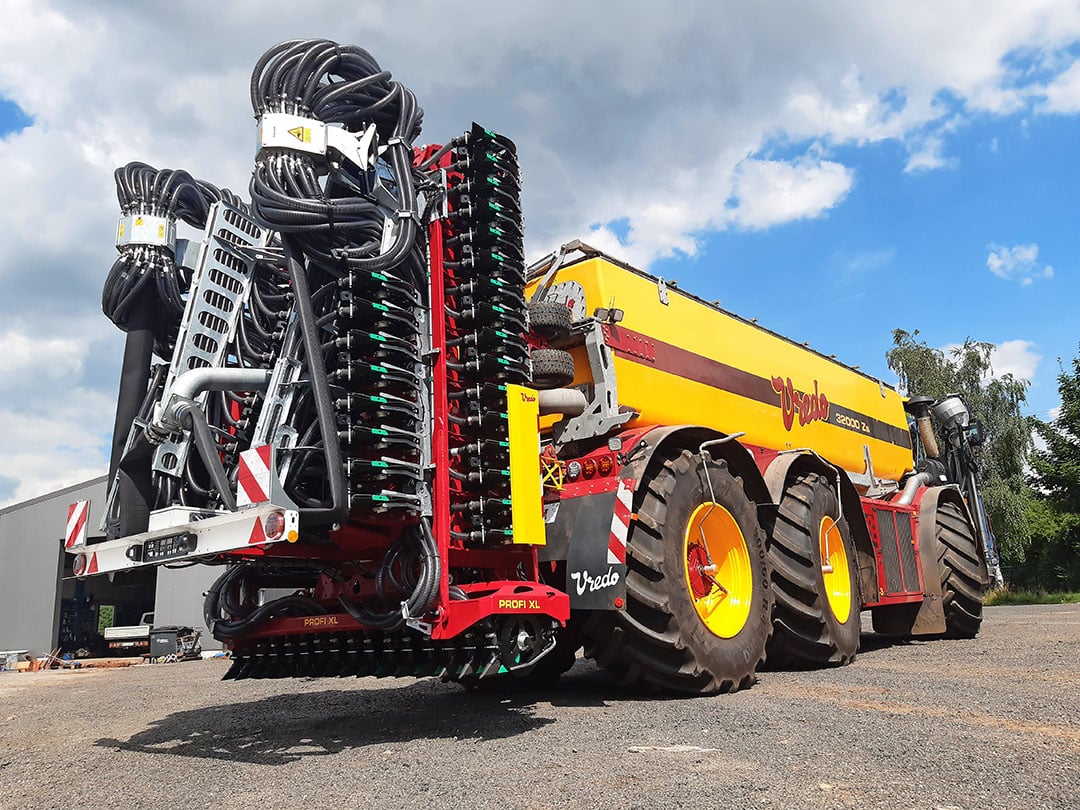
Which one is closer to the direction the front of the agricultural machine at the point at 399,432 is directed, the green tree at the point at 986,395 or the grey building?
the green tree

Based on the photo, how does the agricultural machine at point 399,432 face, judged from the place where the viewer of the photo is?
facing away from the viewer and to the right of the viewer

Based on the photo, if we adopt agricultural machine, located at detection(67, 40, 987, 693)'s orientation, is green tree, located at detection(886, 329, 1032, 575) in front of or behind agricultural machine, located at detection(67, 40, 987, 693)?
in front

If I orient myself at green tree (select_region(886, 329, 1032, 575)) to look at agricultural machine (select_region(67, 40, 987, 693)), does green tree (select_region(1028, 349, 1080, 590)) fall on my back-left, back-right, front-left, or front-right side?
back-left

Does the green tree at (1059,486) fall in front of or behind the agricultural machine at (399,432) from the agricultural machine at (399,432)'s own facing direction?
in front

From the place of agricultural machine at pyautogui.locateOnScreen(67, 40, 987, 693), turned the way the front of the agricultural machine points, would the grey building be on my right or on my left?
on my left

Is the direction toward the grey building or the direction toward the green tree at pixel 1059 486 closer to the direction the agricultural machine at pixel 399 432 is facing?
the green tree
